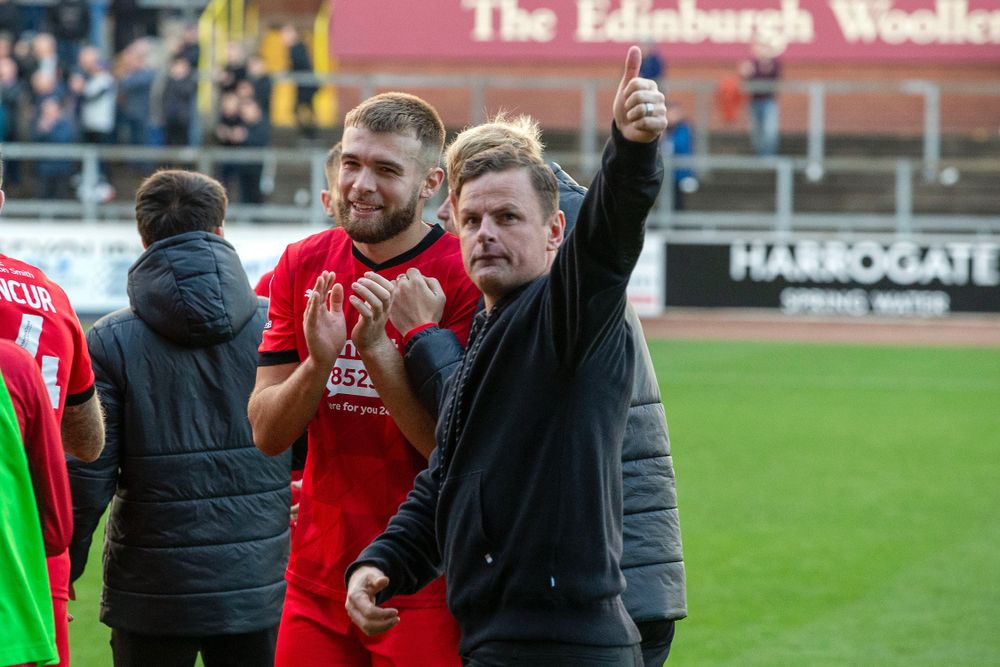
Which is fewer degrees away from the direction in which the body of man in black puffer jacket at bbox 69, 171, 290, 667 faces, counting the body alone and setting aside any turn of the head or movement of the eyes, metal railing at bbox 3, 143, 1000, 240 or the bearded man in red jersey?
the metal railing

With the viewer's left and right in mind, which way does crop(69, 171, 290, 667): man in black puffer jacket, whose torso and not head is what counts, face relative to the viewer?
facing away from the viewer

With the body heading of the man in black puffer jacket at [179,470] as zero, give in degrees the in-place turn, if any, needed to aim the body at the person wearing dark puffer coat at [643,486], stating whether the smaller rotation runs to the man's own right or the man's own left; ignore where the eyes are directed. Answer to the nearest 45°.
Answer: approximately 135° to the man's own right

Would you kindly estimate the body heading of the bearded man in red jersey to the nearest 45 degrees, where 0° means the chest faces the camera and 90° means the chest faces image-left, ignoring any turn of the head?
approximately 45°

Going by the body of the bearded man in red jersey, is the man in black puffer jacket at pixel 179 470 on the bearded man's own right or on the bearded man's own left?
on the bearded man's own right

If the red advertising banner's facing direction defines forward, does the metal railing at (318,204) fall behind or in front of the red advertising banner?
in front

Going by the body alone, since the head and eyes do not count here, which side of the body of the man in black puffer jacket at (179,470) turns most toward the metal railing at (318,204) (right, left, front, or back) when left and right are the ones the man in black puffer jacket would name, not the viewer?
front

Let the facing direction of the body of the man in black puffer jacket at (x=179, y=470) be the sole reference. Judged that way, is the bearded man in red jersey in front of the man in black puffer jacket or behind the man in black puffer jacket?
behind

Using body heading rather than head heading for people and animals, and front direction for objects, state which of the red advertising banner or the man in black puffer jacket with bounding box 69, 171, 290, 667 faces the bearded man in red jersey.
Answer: the red advertising banner

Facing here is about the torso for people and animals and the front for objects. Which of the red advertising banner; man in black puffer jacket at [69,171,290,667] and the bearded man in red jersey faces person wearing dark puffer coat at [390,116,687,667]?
the red advertising banner

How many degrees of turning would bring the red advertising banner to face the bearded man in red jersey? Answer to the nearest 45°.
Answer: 0° — it already faces them

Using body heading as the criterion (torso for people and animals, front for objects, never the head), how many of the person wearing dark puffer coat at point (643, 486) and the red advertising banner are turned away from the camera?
0

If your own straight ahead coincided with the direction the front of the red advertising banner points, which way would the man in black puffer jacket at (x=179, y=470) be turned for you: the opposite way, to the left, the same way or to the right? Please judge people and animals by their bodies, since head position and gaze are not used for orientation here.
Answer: the opposite way

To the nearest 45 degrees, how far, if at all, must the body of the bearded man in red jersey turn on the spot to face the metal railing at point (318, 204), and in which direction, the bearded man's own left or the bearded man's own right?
approximately 135° to the bearded man's own right
